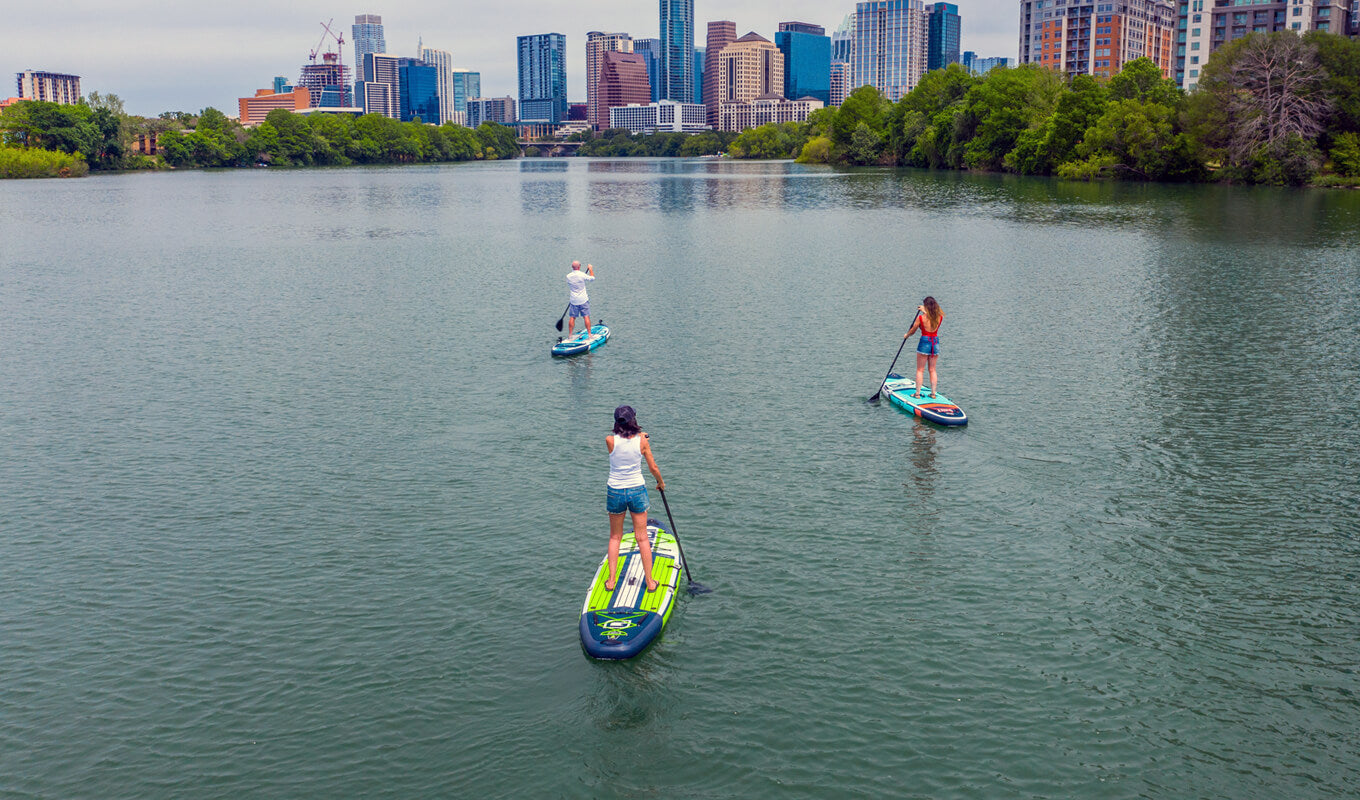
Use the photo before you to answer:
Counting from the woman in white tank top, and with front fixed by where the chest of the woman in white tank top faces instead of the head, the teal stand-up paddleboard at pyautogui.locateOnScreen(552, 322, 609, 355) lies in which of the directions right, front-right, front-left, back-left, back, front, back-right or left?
front

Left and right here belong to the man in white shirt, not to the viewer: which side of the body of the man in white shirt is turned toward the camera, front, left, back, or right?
back

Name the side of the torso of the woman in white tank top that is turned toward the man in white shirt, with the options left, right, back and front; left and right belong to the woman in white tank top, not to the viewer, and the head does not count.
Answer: front

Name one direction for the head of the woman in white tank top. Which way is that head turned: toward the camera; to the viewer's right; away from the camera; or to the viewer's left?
away from the camera

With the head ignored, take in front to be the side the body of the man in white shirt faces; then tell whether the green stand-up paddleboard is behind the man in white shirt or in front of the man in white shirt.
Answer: behind

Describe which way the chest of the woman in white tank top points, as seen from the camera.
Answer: away from the camera

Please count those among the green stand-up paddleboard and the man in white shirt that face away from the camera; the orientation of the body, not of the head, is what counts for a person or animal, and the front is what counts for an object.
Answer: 2

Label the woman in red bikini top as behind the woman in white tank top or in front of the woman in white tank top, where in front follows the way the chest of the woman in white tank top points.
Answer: in front

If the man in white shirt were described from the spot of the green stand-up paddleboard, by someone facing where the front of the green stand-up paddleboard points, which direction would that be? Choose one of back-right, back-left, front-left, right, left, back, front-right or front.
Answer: front

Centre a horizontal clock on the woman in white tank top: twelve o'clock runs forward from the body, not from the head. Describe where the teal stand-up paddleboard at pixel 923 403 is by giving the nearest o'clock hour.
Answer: The teal stand-up paddleboard is roughly at 1 o'clock from the woman in white tank top.

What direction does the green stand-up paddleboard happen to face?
away from the camera

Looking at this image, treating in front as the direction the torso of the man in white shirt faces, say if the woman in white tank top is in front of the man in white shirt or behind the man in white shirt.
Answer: behind

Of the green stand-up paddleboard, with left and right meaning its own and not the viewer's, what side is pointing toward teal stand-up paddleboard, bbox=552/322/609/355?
front
